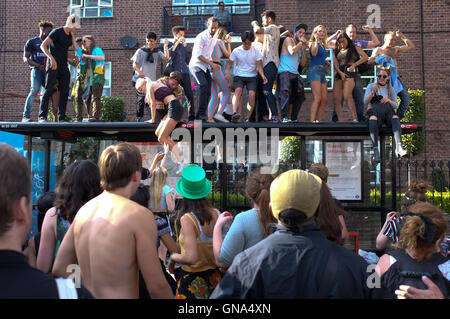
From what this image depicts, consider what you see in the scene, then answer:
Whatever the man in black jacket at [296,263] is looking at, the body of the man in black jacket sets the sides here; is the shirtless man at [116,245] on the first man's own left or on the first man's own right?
on the first man's own left

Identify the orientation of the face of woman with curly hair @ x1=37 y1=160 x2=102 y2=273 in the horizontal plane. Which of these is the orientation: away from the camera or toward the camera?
away from the camera

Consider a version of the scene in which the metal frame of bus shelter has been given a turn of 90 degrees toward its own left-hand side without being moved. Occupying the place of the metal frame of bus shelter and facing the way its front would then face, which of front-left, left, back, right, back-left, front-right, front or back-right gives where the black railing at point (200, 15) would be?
left

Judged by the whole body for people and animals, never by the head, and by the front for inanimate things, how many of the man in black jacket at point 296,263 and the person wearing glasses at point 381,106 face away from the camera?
1

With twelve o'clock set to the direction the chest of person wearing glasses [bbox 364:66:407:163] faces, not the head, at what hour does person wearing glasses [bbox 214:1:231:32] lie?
person wearing glasses [bbox 214:1:231:32] is roughly at 5 o'clock from person wearing glasses [bbox 364:66:407:163].

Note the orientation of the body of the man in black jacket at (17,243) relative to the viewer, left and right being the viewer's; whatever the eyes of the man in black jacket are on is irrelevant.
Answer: facing away from the viewer and to the right of the viewer

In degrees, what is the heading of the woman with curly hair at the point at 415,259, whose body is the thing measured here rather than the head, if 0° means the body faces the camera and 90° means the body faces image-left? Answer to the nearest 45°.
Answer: approximately 180°

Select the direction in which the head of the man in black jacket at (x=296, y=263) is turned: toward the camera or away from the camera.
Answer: away from the camera

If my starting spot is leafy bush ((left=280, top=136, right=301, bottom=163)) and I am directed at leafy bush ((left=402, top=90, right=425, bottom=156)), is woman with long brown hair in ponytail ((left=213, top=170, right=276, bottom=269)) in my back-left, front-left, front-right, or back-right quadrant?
back-right

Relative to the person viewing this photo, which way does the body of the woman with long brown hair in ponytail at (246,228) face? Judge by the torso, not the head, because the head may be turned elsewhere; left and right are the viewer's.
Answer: facing away from the viewer and to the left of the viewer

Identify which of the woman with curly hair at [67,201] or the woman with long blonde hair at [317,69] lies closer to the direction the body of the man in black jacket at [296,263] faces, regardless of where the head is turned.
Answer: the woman with long blonde hair

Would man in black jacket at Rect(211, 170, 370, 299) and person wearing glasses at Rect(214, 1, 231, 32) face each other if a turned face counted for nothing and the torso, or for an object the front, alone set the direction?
yes
